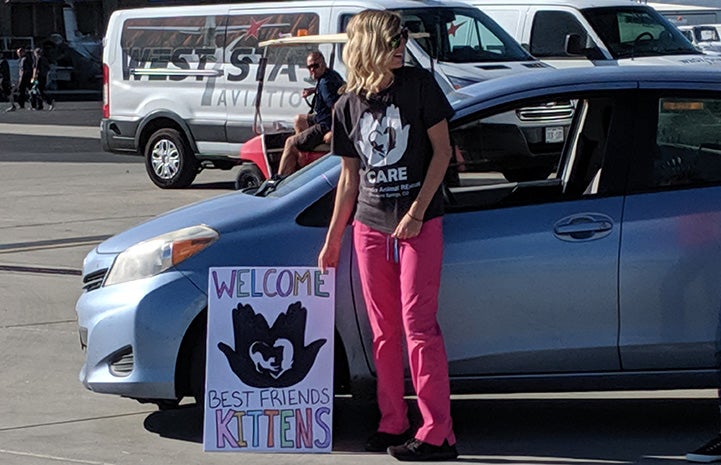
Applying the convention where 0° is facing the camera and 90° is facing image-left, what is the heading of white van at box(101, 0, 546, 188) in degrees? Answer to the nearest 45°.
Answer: approximately 315°

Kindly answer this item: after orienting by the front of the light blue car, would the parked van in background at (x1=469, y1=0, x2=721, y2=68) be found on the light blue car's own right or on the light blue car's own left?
on the light blue car's own right

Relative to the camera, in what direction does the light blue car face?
facing to the left of the viewer

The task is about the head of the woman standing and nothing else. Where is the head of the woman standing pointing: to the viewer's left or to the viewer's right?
to the viewer's right
